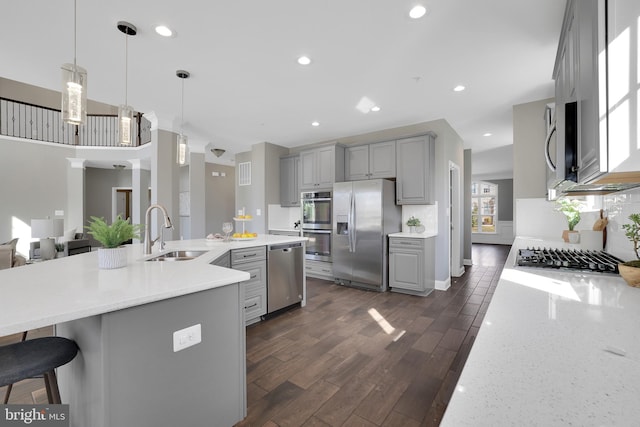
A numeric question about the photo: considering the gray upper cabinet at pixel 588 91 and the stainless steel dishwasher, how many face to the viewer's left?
1

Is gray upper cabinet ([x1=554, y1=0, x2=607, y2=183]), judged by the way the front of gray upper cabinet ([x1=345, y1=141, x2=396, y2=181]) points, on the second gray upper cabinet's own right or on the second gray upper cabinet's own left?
on the second gray upper cabinet's own left

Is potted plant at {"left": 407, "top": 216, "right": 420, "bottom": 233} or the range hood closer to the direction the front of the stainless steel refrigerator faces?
the range hood

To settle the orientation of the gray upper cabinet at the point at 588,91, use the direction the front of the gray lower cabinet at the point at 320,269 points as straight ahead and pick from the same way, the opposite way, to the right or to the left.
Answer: to the right

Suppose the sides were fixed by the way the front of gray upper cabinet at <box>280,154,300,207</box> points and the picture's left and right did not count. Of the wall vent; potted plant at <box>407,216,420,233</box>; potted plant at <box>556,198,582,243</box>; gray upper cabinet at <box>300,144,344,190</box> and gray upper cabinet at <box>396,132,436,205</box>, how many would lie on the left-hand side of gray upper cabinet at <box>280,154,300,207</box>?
4

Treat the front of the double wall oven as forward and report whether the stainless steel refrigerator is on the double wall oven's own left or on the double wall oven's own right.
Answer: on the double wall oven's own left

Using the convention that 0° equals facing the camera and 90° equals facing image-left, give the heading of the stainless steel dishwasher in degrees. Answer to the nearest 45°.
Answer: approximately 315°

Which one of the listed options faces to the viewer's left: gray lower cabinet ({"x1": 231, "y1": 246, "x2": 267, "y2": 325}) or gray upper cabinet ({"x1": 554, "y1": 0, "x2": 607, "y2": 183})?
the gray upper cabinet

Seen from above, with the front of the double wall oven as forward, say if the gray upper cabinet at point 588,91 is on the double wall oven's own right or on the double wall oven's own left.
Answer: on the double wall oven's own left

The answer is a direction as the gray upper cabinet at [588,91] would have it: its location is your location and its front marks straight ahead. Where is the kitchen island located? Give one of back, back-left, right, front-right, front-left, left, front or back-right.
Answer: front-left

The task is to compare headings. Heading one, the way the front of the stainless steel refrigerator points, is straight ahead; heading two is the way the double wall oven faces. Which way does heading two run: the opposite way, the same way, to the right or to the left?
the same way

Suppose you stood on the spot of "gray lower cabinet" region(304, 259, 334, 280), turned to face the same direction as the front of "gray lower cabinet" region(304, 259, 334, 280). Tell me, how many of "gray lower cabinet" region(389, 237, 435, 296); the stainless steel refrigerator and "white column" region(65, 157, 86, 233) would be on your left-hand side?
2

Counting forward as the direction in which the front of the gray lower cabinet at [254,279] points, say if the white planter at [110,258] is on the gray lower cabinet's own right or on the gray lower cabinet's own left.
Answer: on the gray lower cabinet's own right

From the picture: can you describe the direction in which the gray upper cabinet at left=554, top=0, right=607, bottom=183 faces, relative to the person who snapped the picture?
facing to the left of the viewer
